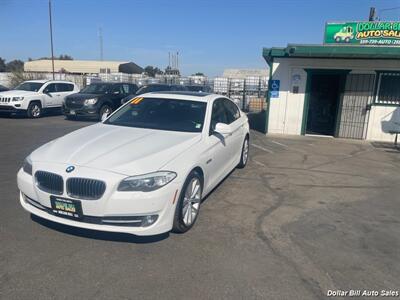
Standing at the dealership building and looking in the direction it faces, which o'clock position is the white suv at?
The white suv is roughly at 3 o'clock from the dealership building.

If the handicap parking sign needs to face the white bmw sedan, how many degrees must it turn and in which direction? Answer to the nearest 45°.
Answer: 0° — it already faces it

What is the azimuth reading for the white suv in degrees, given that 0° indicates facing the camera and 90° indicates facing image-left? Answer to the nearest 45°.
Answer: approximately 45°

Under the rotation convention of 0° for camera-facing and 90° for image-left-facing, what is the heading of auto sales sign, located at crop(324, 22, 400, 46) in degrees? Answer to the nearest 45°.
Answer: approximately 0°

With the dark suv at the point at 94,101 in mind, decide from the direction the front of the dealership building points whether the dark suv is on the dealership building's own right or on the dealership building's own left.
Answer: on the dealership building's own right

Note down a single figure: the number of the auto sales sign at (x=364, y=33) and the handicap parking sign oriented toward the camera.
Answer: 2

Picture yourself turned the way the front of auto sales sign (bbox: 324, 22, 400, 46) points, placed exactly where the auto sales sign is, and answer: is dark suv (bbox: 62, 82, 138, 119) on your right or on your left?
on your right
